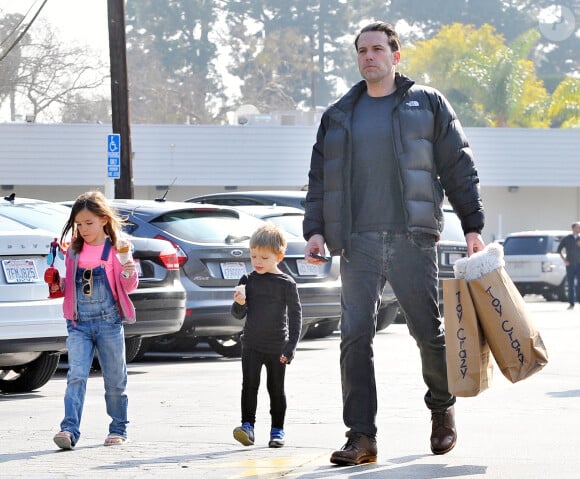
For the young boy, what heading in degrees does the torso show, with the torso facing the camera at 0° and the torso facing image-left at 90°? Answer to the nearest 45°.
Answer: approximately 45°

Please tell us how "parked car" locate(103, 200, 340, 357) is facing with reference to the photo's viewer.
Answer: facing away from the viewer and to the left of the viewer

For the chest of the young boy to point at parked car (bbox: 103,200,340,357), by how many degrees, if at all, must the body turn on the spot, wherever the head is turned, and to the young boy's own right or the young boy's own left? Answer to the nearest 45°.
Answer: approximately 135° to the young boy's own right

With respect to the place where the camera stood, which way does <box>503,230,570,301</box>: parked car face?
facing away from the viewer and to the right of the viewer

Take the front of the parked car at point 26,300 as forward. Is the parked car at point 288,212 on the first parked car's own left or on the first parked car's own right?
on the first parked car's own right

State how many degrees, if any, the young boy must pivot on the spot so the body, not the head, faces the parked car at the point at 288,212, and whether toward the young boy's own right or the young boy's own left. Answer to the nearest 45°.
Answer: approximately 135° to the young boy's own right

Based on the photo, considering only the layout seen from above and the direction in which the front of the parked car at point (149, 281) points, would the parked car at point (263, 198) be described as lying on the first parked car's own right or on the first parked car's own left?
on the first parked car's own right
